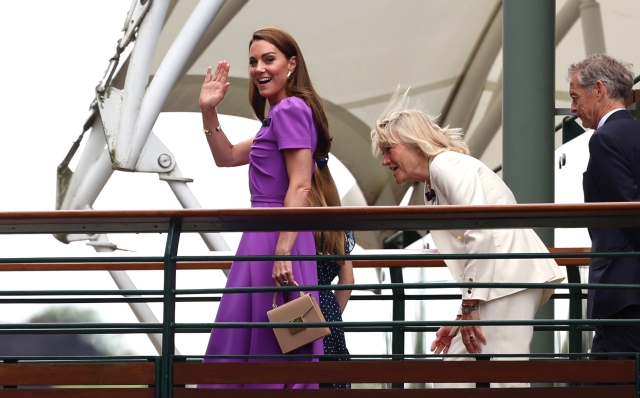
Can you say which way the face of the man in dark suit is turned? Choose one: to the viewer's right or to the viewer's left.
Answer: to the viewer's left

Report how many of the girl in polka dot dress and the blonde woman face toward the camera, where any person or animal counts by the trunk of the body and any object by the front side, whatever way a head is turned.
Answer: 0

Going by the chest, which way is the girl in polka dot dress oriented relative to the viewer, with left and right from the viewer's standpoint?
facing away from the viewer and to the left of the viewer

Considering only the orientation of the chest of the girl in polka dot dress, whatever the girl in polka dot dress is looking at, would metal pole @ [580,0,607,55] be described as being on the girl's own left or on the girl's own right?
on the girl's own right

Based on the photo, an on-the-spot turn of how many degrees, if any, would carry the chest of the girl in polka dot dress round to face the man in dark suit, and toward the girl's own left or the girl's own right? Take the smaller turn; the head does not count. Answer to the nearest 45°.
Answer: approximately 135° to the girl's own right

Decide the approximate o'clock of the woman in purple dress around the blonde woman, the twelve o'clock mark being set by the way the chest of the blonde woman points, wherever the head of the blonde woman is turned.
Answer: The woman in purple dress is roughly at 11 o'clock from the blonde woman.

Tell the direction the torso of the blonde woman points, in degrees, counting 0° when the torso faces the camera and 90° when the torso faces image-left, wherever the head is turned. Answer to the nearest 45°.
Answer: approximately 90°
